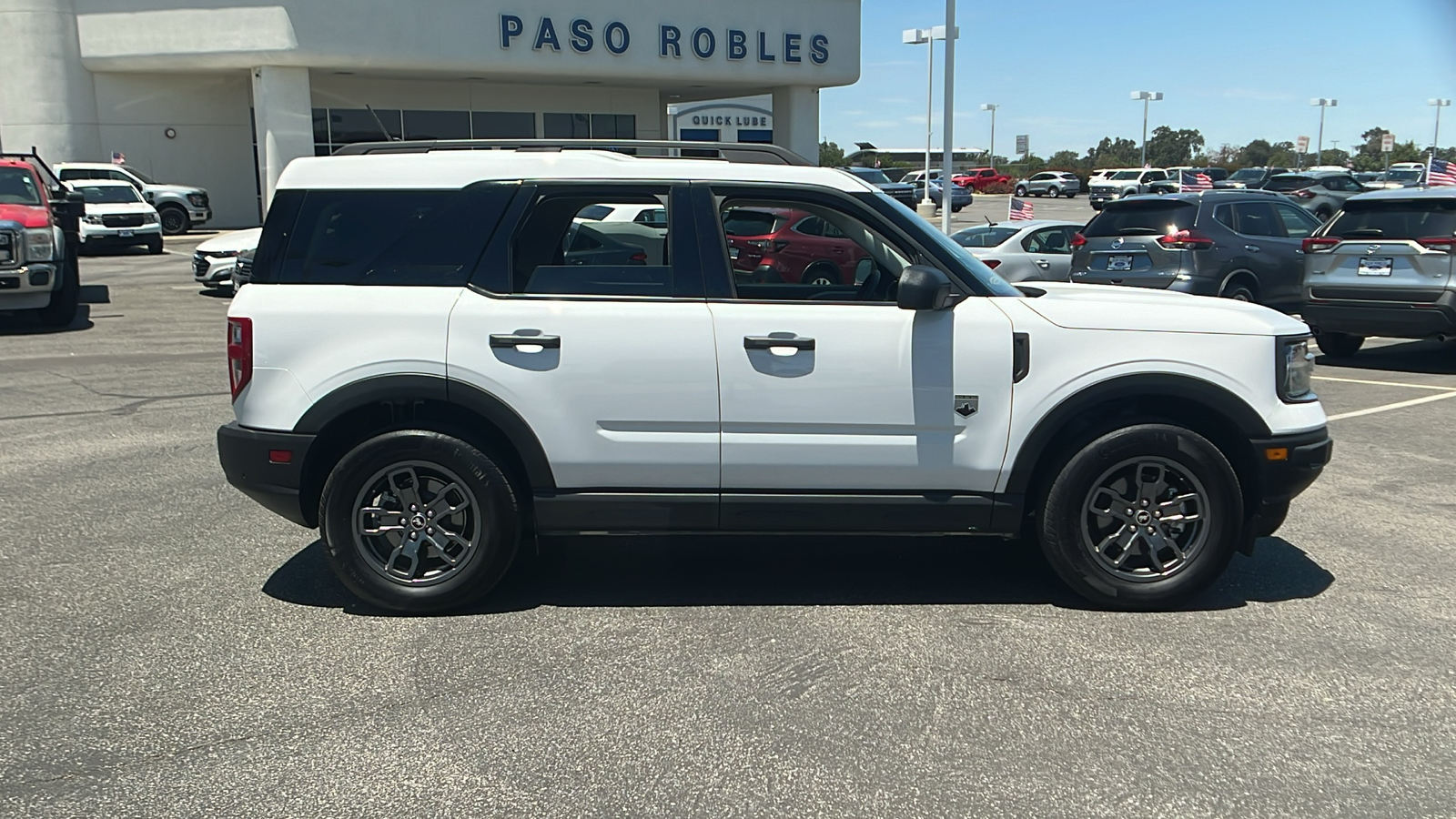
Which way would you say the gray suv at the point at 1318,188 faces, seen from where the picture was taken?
facing away from the viewer and to the right of the viewer

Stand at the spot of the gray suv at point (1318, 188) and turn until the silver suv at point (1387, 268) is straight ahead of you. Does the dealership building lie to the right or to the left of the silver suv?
right

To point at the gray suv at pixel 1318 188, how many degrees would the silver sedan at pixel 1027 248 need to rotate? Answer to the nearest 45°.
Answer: approximately 45° to its left

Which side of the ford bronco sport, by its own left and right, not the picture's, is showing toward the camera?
right

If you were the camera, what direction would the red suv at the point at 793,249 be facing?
facing away from the viewer and to the right of the viewer

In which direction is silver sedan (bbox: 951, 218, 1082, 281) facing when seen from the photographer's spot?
facing away from the viewer and to the right of the viewer

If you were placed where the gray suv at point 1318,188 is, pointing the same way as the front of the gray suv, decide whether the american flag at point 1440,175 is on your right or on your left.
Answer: on your right

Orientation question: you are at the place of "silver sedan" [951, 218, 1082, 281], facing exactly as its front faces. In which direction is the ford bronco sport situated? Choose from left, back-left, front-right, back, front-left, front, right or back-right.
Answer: back-right

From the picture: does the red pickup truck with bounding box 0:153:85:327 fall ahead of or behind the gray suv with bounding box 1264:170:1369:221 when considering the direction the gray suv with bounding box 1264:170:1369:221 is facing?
behind

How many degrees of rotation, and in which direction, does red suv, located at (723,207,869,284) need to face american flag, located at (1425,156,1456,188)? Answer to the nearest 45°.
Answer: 0° — it already faces it

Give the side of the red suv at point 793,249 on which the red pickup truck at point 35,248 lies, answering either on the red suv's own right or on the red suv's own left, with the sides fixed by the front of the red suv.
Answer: on the red suv's own left
